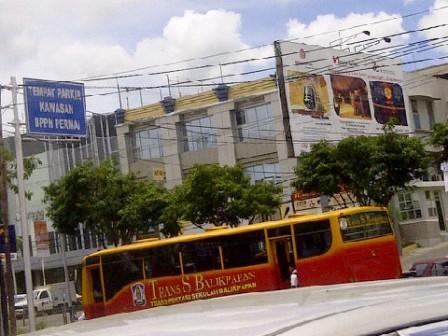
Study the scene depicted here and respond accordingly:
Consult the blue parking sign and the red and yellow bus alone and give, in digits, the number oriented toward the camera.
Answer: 1

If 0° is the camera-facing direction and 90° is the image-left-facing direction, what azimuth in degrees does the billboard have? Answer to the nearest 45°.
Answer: approximately 315°

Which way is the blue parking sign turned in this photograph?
toward the camera

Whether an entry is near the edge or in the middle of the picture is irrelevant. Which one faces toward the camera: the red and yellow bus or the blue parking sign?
the blue parking sign

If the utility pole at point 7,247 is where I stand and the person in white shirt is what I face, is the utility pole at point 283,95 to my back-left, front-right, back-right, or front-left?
front-left

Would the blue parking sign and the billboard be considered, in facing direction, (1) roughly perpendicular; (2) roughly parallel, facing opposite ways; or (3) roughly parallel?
roughly parallel

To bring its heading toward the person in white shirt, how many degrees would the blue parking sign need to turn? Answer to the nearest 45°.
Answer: approximately 90° to its left
